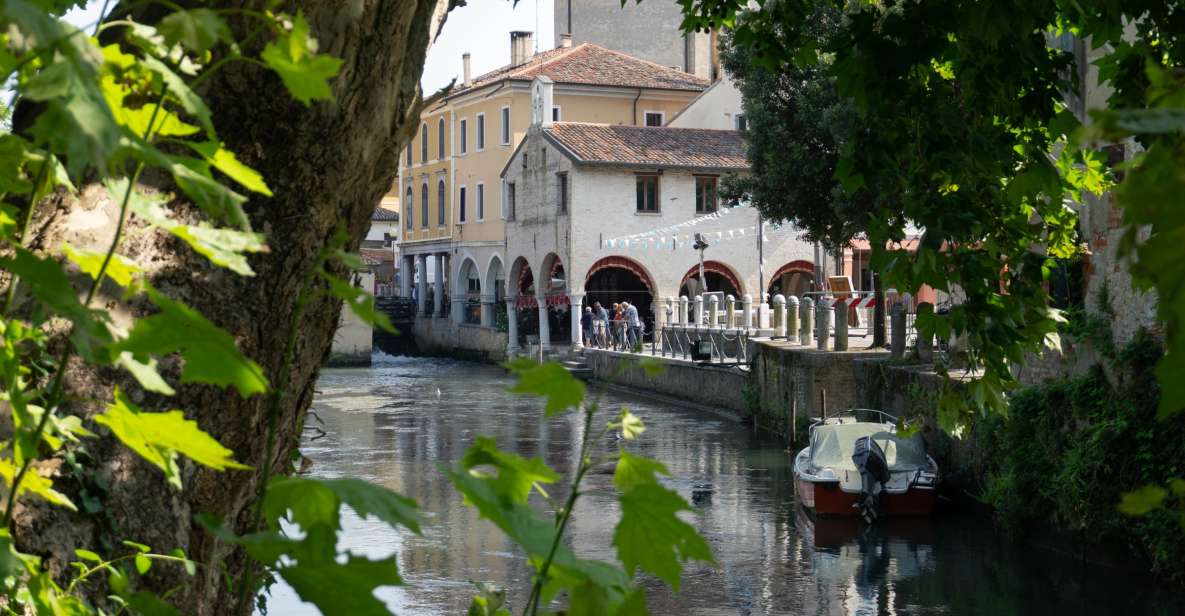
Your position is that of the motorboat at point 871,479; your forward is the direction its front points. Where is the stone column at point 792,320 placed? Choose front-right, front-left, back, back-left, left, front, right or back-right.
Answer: front

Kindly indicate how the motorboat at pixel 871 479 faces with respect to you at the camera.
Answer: facing away from the viewer

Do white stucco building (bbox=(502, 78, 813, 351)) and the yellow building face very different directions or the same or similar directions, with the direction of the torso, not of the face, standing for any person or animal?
same or similar directions

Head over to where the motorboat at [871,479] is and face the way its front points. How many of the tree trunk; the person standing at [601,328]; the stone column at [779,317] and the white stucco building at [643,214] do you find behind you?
1

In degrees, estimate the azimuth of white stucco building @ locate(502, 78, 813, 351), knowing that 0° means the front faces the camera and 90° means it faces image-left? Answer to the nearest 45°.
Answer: approximately 45°

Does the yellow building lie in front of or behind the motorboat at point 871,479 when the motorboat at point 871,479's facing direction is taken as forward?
in front

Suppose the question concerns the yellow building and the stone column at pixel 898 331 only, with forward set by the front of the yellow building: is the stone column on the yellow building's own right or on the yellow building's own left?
on the yellow building's own left

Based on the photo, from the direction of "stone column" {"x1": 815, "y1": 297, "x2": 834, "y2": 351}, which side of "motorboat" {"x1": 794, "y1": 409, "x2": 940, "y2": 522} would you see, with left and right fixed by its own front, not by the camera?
front

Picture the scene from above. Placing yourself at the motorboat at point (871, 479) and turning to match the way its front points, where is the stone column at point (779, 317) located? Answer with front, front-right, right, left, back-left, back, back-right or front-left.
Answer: front

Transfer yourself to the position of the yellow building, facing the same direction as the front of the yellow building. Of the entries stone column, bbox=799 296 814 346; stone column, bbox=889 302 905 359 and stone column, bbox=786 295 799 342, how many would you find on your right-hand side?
0

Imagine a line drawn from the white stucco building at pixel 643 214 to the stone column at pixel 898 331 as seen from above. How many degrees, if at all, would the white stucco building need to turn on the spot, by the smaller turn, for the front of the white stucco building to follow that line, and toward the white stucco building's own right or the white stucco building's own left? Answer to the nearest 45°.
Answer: approximately 45° to the white stucco building's own left

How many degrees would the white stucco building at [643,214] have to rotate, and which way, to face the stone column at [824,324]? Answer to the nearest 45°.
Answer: approximately 45° to its left

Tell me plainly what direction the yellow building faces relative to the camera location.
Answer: facing the viewer and to the left of the viewer

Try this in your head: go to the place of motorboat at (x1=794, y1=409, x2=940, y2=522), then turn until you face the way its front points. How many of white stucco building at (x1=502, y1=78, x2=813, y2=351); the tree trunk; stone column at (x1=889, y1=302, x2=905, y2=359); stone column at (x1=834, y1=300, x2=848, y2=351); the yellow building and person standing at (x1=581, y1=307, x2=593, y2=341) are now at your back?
1

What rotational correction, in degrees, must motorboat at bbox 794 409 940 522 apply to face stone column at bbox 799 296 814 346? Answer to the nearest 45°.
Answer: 0° — it already faces it

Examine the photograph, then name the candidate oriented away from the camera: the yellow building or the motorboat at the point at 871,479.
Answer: the motorboat

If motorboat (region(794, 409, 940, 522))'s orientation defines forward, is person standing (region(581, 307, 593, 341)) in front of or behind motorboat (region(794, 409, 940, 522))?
in front
